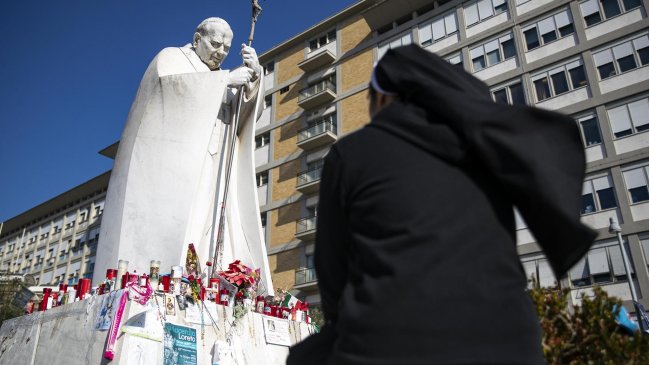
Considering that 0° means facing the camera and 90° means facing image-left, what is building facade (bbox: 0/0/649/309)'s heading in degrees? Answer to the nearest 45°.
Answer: approximately 45°

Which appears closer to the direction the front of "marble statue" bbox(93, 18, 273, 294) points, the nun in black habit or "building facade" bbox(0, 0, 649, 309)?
the nun in black habit

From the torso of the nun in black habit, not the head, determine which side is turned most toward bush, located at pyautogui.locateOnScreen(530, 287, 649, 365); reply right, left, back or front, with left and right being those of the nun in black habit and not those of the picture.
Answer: right

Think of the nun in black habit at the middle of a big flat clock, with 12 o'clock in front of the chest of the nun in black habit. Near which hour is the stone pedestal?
The stone pedestal is roughly at 12 o'clock from the nun in black habit.

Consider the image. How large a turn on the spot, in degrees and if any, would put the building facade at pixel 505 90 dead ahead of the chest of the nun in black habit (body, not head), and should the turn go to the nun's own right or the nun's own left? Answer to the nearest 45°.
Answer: approximately 45° to the nun's own right

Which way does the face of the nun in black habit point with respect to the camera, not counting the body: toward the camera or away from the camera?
away from the camera

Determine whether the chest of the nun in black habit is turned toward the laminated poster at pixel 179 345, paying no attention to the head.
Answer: yes

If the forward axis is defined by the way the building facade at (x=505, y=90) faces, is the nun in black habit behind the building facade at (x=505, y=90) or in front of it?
in front

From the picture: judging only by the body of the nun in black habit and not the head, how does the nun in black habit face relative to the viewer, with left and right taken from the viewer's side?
facing away from the viewer and to the left of the viewer
